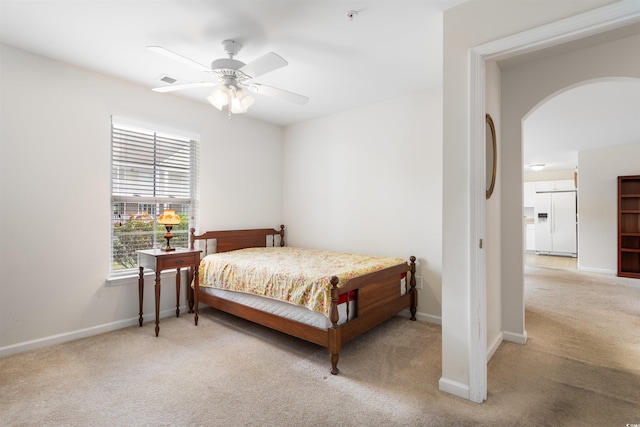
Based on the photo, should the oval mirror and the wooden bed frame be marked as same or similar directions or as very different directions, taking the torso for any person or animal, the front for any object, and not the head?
same or similar directions

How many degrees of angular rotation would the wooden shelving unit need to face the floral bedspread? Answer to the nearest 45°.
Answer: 0° — it already faces it

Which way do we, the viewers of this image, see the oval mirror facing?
facing to the right of the viewer

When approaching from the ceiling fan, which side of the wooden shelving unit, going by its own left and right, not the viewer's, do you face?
front

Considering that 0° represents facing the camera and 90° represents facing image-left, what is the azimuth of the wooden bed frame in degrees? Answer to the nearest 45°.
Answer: approximately 315°

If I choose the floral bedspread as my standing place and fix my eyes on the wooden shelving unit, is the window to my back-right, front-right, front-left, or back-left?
back-left

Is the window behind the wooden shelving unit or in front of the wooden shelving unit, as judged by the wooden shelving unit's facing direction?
in front

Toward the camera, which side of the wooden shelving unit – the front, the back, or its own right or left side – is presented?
front

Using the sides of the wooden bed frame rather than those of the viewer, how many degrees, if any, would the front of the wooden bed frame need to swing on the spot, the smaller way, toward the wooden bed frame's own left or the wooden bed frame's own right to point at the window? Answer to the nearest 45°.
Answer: approximately 135° to the wooden bed frame's own right

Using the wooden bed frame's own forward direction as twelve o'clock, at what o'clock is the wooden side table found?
The wooden side table is roughly at 5 o'clock from the wooden bed frame.

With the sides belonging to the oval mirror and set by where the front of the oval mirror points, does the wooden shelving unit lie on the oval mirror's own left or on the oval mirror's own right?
on the oval mirror's own left

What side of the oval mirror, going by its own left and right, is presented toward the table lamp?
back

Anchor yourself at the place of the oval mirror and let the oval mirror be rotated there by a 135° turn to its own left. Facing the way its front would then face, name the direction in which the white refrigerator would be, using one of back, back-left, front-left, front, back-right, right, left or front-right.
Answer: front-right

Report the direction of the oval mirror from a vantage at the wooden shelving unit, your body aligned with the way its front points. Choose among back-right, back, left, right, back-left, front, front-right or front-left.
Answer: front

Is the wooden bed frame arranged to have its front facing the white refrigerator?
no
